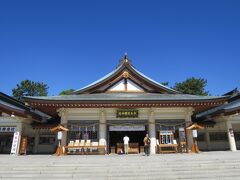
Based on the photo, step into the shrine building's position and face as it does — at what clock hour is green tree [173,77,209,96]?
The green tree is roughly at 7 o'clock from the shrine building.

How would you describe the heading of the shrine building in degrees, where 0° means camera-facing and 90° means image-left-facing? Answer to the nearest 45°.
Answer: approximately 0°
